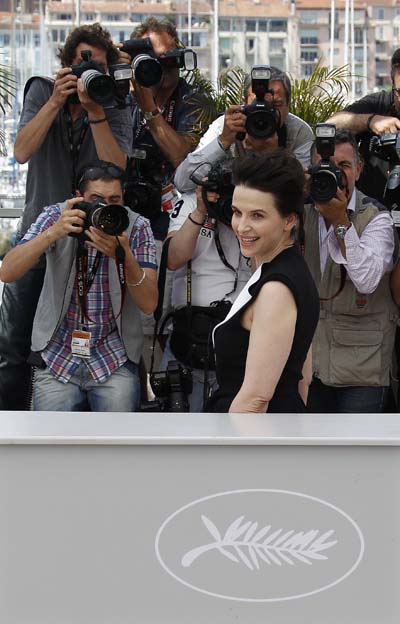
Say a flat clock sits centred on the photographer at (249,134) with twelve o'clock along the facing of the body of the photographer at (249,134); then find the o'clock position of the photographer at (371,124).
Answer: the photographer at (371,124) is roughly at 8 o'clock from the photographer at (249,134).

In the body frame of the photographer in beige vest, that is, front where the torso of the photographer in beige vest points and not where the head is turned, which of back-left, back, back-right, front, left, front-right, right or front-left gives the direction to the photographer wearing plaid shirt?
front-right

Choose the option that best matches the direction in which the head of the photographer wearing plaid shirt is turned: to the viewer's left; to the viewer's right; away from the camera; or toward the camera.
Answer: toward the camera

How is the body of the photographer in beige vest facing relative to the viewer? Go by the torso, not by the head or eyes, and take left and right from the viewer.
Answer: facing the viewer and to the left of the viewer

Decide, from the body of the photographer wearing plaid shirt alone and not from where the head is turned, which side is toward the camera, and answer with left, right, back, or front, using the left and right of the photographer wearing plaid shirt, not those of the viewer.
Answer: front

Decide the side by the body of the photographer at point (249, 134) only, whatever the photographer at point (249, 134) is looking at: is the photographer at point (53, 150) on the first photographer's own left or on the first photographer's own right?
on the first photographer's own right

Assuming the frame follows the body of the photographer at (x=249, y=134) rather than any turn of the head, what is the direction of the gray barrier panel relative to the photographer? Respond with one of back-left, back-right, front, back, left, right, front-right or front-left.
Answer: front

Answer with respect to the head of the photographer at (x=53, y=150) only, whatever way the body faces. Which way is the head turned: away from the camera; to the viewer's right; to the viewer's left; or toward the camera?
toward the camera

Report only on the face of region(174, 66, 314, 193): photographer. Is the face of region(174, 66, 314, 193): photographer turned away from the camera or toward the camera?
toward the camera

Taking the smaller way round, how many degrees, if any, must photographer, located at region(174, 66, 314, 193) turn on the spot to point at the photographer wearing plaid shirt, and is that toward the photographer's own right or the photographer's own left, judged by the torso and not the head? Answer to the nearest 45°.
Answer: approximately 45° to the photographer's own right

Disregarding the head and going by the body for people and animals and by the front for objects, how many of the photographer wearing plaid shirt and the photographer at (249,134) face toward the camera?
2

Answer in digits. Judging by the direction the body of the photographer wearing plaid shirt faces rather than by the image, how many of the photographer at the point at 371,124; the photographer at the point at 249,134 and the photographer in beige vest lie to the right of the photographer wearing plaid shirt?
0

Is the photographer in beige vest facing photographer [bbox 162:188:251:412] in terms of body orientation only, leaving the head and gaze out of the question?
no

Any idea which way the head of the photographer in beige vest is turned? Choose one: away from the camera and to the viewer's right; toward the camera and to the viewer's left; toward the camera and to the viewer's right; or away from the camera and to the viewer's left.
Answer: toward the camera and to the viewer's left

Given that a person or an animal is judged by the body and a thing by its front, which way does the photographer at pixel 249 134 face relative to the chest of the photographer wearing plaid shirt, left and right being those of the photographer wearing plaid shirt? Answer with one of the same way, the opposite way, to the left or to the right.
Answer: the same way
